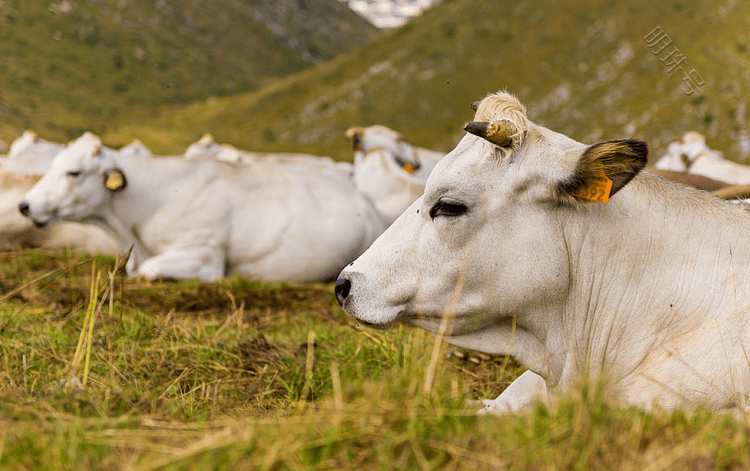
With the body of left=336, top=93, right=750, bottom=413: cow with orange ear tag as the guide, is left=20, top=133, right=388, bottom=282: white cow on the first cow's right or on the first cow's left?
on the first cow's right

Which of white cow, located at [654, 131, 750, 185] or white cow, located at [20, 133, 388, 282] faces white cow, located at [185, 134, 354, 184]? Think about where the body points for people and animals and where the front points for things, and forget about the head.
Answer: white cow, located at [654, 131, 750, 185]

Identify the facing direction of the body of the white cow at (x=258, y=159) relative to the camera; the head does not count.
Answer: to the viewer's left

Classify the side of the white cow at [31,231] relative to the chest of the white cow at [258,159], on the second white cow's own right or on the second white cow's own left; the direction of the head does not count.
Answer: on the second white cow's own left

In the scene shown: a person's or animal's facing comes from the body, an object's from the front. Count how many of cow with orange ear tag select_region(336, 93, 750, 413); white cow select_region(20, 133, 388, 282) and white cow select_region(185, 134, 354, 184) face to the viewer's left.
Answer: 3

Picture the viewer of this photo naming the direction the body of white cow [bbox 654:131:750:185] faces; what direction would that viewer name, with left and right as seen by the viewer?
facing to the left of the viewer

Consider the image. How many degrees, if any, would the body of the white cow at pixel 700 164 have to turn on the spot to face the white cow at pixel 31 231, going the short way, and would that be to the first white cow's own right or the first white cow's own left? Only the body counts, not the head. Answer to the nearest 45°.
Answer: approximately 45° to the first white cow's own left

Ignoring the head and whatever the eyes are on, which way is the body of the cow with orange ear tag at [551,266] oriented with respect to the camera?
to the viewer's left

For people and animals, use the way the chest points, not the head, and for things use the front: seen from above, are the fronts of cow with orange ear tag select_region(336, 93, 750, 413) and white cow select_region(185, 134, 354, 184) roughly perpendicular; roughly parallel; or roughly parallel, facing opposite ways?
roughly parallel

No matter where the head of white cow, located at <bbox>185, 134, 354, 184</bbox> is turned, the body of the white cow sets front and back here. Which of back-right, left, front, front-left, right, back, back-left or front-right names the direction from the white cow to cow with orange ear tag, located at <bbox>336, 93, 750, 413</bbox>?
left

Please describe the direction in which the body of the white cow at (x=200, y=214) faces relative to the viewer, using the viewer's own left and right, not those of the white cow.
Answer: facing to the left of the viewer

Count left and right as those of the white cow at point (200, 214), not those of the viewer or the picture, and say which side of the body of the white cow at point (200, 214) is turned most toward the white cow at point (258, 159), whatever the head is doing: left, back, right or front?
right
